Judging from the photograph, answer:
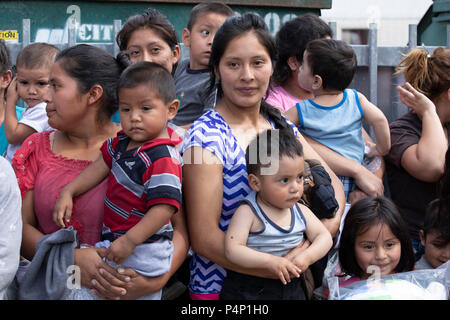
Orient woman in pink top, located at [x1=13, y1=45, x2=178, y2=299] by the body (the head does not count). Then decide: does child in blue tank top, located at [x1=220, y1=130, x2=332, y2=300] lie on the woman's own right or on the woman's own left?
on the woman's own left

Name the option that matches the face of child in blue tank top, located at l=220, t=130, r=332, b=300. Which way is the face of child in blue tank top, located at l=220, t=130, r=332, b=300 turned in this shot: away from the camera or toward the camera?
toward the camera

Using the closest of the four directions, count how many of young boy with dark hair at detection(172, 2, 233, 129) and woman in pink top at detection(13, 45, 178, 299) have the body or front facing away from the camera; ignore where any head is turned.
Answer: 0

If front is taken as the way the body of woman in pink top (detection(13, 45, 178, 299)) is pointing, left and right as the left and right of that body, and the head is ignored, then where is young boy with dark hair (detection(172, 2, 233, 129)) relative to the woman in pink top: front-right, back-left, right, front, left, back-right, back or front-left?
back-left

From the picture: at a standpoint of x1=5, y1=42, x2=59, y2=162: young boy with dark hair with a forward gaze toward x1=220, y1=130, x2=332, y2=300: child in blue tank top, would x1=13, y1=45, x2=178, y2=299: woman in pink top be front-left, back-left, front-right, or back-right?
front-right

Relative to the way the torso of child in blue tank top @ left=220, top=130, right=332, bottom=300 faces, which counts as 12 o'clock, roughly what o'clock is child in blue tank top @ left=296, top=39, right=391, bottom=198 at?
child in blue tank top @ left=296, top=39, right=391, bottom=198 is roughly at 8 o'clock from child in blue tank top @ left=220, top=130, right=332, bottom=300.

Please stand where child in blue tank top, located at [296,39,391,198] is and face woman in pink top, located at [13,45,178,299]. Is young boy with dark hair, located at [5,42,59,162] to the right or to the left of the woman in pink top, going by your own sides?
right

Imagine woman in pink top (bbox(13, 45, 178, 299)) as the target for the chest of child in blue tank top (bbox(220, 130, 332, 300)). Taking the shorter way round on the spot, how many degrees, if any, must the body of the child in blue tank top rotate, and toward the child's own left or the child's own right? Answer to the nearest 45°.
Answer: approximately 135° to the child's own right

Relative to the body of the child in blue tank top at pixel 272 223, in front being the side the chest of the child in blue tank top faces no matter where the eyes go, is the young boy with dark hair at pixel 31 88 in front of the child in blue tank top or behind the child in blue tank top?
behind

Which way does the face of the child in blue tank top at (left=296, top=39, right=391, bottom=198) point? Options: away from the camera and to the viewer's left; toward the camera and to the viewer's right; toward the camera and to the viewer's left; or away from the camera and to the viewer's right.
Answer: away from the camera and to the viewer's left

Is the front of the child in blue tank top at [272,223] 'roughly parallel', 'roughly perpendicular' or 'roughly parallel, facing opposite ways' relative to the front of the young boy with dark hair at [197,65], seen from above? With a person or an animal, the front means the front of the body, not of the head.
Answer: roughly parallel

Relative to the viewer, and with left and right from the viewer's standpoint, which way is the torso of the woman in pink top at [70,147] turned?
facing the viewer

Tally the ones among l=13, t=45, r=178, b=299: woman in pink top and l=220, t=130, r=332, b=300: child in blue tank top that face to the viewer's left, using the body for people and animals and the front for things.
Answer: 0

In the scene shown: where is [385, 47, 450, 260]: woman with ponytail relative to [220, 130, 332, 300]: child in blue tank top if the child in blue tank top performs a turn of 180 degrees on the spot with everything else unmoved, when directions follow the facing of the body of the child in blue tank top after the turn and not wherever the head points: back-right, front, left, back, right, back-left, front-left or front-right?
right

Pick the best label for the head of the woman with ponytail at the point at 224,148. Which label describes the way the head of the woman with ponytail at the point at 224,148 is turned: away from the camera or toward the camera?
toward the camera

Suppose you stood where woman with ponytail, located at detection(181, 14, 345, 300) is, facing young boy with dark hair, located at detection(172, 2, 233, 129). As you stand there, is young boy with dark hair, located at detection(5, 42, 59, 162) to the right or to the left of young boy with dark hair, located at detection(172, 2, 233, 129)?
left

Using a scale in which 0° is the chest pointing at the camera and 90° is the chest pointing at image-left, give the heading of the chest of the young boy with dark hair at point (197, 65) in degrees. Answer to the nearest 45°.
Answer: approximately 315°

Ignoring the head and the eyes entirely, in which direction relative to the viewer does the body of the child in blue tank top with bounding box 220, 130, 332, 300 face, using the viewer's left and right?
facing the viewer and to the right of the viewer
